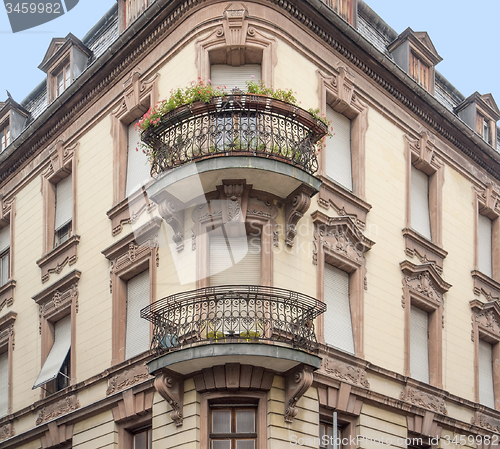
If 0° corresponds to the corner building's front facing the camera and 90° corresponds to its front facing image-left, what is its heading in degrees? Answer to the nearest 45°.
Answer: approximately 0°
